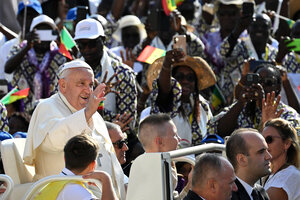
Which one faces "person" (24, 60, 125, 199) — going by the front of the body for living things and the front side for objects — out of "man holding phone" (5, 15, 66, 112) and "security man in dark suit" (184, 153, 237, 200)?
the man holding phone

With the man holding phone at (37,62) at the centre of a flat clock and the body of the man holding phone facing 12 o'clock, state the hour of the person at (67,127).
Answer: The person is roughly at 12 o'clock from the man holding phone.

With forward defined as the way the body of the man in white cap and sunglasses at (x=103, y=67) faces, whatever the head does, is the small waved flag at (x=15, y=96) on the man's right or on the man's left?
on the man's right

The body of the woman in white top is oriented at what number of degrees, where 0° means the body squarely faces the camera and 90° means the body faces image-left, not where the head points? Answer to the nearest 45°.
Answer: approximately 90°

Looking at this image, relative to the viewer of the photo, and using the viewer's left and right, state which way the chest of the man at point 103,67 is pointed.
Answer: facing the viewer and to the left of the viewer

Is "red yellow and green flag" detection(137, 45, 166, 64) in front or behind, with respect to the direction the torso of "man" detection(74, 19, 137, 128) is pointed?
behind

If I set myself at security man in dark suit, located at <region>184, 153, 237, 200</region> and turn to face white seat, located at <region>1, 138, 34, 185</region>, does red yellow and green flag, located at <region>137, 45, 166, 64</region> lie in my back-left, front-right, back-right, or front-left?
front-right

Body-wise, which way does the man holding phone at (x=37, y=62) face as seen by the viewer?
toward the camera

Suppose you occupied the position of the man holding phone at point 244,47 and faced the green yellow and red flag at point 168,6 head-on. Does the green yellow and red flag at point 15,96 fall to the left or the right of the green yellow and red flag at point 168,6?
left

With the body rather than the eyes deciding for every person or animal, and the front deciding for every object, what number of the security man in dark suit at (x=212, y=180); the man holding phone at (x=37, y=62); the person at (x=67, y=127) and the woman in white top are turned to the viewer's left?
1

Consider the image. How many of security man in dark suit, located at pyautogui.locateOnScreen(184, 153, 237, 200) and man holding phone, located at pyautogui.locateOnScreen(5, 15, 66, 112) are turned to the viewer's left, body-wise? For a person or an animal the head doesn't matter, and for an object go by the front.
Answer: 0

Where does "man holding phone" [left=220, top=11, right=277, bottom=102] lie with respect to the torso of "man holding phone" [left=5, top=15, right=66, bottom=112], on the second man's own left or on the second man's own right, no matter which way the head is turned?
on the second man's own left

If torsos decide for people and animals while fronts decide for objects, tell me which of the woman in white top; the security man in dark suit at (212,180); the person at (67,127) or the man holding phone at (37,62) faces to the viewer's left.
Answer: the woman in white top
